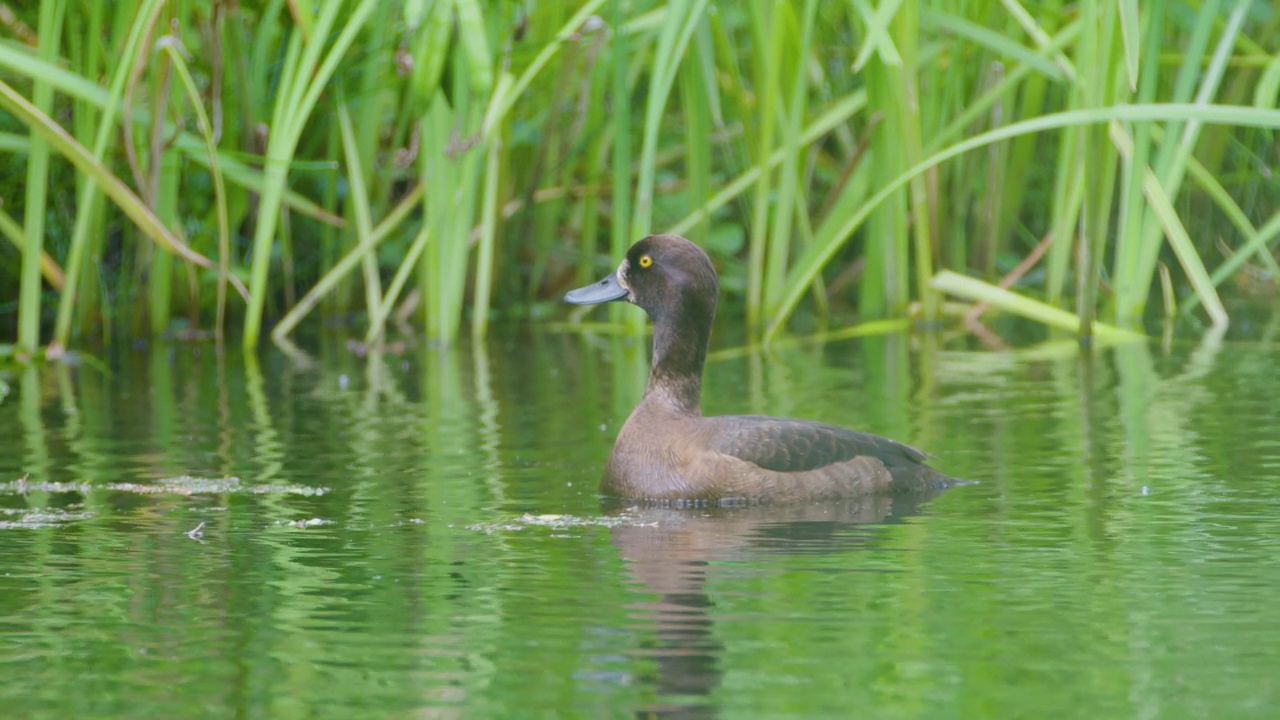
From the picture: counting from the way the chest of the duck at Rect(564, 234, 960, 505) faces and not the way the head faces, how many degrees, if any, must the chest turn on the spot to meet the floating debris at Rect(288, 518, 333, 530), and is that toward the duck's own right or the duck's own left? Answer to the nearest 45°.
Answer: approximately 45° to the duck's own left

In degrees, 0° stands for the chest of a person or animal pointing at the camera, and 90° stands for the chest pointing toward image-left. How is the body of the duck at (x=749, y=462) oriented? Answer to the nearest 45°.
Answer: approximately 90°

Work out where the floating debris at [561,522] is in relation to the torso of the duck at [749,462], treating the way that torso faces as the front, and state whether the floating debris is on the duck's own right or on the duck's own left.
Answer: on the duck's own left

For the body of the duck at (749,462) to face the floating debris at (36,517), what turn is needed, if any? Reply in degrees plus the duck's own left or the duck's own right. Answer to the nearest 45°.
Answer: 0° — it already faces it

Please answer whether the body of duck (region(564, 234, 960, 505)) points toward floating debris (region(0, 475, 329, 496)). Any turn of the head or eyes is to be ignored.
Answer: yes
